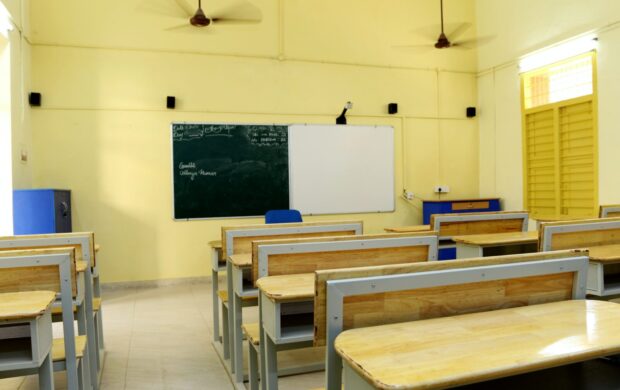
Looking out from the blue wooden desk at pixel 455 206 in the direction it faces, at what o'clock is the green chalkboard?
The green chalkboard is roughly at 2 o'clock from the blue wooden desk.

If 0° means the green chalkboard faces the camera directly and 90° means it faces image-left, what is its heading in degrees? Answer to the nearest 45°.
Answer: approximately 0°

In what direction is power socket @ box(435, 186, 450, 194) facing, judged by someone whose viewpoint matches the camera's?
facing the viewer

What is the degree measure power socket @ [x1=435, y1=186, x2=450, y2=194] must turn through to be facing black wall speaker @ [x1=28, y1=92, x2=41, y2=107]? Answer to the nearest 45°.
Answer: approximately 45° to its right

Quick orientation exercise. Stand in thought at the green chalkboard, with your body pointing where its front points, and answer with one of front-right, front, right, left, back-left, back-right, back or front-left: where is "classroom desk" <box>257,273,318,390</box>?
front

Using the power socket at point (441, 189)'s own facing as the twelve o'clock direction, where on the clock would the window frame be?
The window frame is roughly at 10 o'clock from the power socket.
